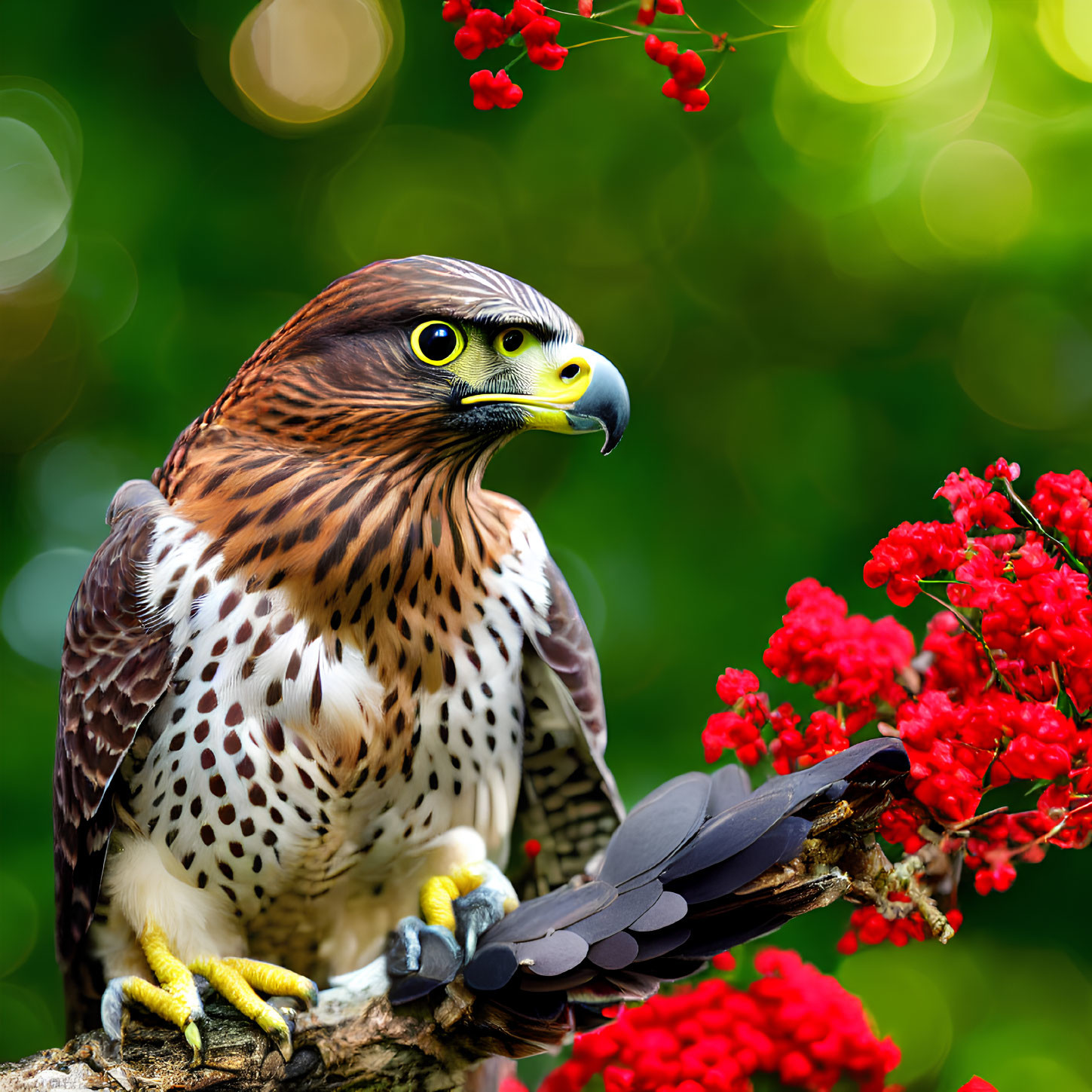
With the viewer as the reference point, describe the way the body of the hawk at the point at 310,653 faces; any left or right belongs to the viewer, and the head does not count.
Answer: facing the viewer and to the right of the viewer
